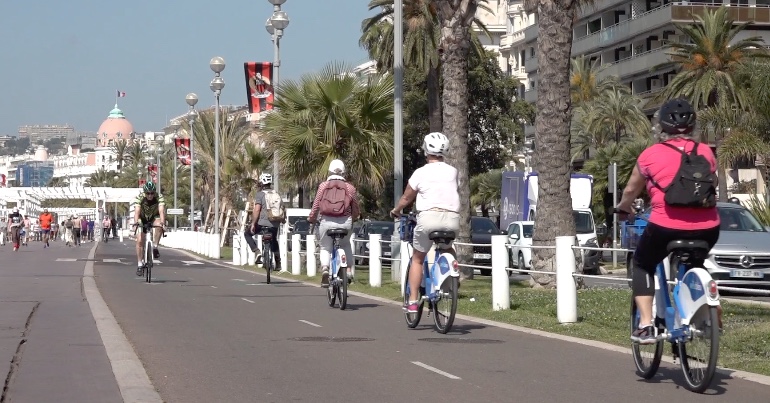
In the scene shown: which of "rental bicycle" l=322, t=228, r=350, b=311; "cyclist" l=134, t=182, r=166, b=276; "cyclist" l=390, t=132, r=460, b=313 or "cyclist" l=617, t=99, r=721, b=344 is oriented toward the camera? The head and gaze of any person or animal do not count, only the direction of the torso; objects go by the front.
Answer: "cyclist" l=134, t=182, r=166, b=276

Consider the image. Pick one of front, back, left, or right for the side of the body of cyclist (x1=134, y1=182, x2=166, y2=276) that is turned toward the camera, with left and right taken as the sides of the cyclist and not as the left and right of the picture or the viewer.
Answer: front

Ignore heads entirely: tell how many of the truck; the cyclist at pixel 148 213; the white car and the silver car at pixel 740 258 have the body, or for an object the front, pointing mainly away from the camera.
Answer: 0

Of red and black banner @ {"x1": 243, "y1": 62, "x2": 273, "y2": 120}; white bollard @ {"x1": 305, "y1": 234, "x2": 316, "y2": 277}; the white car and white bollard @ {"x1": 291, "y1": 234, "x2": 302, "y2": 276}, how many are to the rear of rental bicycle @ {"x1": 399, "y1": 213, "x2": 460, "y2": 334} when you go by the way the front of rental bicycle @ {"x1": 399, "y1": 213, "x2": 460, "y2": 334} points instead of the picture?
0

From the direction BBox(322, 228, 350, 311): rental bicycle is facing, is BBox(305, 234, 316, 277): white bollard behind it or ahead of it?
ahead

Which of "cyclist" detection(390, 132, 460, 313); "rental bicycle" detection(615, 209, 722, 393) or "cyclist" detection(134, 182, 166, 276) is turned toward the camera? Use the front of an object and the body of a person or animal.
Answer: "cyclist" detection(134, 182, 166, 276)

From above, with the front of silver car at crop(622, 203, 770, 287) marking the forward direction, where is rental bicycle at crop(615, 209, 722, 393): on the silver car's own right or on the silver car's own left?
on the silver car's own right

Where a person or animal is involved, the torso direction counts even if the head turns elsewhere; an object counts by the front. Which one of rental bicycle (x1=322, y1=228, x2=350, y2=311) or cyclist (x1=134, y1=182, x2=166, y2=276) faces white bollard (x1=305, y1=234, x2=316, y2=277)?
the rental bicycle

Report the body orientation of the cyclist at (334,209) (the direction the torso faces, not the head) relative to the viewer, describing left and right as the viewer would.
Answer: facing away from the viewer

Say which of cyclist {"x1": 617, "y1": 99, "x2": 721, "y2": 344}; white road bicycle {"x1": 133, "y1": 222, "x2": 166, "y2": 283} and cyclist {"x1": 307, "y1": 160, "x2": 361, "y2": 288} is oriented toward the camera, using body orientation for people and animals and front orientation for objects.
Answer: the white road bicycle

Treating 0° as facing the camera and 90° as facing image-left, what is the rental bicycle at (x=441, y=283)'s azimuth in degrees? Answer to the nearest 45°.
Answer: approximately 135°

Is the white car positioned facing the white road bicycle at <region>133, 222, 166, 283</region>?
no

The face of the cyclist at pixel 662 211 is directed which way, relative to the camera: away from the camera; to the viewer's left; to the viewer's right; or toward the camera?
away from the camera

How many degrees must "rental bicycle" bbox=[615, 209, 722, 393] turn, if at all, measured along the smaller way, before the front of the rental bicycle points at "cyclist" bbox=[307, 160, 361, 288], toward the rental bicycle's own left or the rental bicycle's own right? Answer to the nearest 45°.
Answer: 0° — it already faces them

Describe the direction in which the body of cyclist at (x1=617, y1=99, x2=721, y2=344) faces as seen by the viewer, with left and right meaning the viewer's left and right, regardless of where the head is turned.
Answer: facing away from the viewer and to the left of the viewer

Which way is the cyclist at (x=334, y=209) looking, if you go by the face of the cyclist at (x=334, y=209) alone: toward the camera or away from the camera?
away from the camera

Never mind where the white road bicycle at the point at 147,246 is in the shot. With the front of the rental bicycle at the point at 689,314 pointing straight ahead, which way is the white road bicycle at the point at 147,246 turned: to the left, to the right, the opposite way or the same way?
the opposite way

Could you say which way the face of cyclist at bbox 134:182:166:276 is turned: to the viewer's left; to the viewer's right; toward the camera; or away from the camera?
toward the camera

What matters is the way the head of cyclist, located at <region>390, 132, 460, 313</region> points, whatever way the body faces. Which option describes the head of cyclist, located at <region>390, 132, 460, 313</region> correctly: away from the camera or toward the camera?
away from the camera

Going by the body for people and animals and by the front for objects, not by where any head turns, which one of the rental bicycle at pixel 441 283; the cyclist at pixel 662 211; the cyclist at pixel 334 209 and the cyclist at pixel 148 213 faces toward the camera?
the cyclist at pixel 148 213
